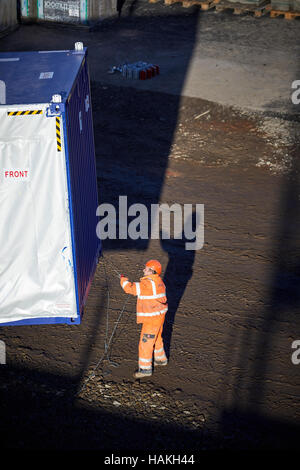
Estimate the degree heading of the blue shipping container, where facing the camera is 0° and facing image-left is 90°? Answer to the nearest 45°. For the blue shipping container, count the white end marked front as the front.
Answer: approximately 0°
